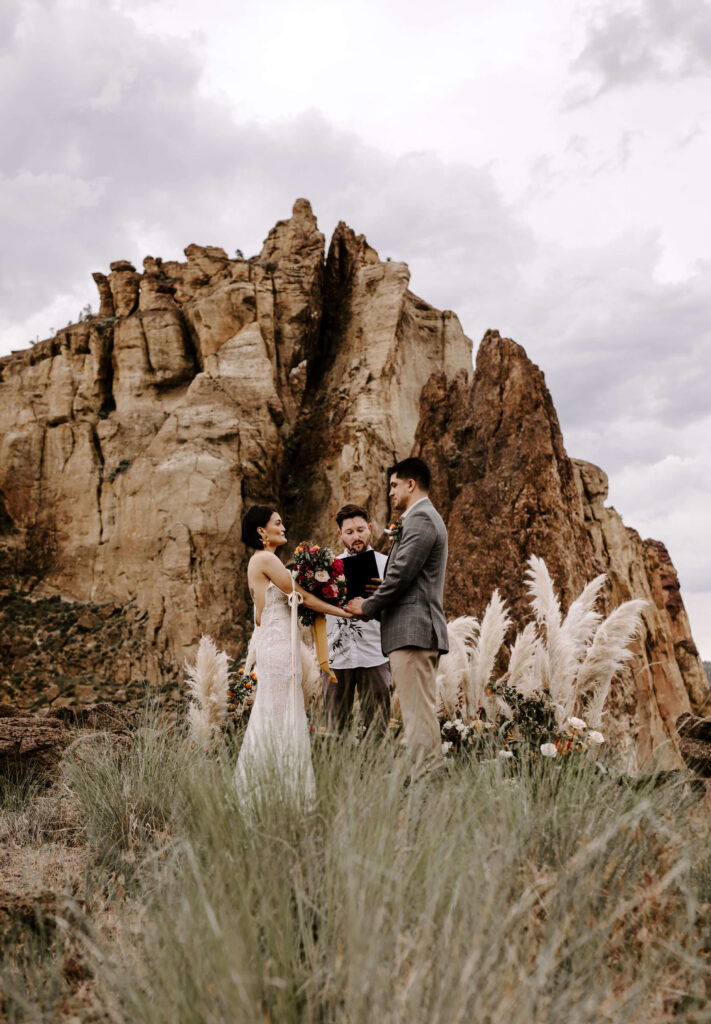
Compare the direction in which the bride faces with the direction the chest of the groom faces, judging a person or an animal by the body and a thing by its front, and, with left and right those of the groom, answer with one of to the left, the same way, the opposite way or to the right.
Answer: the opposite way

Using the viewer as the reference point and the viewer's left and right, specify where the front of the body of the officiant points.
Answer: facing the viewer

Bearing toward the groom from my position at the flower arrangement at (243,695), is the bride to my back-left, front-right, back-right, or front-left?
front-right

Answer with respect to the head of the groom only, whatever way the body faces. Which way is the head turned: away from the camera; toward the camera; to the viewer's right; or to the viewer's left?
to the viewer's left

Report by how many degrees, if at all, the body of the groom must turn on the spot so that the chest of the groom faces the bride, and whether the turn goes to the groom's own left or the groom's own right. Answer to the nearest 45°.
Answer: approximately 45° to the groom's own right

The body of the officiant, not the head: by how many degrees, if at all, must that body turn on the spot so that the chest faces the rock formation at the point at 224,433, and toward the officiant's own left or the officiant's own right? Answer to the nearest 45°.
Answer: approximately 180°

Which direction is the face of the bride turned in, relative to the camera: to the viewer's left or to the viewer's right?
to the viewer's right

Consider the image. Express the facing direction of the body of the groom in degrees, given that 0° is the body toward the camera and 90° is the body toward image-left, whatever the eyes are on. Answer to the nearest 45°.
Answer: approximately 90°

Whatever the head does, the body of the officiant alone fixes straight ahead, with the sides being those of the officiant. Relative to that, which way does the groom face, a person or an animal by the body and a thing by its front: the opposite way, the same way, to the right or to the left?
to the right

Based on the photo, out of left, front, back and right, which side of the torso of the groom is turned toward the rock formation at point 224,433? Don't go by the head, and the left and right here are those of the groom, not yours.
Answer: right

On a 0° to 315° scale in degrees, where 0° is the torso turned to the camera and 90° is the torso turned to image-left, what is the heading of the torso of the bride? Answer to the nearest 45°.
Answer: approximately 270°
